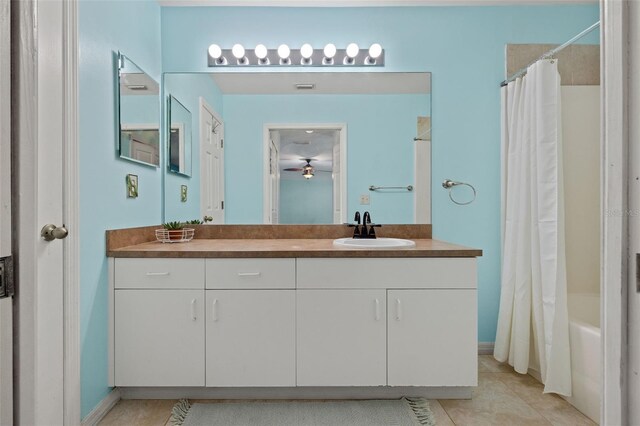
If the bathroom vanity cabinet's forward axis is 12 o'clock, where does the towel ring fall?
The towel ring is roughly at 8 o'clock from the bathroom vanity cabinet.

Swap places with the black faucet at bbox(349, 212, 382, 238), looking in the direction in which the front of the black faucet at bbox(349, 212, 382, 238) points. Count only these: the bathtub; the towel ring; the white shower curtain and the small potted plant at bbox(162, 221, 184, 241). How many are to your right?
1

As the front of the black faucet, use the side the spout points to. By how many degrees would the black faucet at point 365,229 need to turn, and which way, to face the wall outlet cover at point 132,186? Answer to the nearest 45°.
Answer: approximately 90° to its right

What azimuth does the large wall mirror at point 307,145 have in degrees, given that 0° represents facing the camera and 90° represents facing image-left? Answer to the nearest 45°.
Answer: approximately 0°

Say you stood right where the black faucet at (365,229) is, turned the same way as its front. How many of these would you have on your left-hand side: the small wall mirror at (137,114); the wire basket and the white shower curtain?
1

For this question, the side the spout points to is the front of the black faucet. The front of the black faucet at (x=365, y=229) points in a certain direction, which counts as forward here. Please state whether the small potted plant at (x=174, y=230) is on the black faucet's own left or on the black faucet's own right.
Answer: on the black faucet's own right

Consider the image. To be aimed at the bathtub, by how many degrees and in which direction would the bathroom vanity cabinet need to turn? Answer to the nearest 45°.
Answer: approximately 90° to its left

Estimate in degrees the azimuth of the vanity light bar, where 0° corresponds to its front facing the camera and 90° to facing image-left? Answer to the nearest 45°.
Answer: approximately 0°

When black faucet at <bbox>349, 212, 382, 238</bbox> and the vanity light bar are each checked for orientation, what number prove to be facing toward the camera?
2

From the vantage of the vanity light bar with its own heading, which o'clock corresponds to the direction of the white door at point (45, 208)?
The white door is roughly at 1 o'clock from the vanity light bar.
